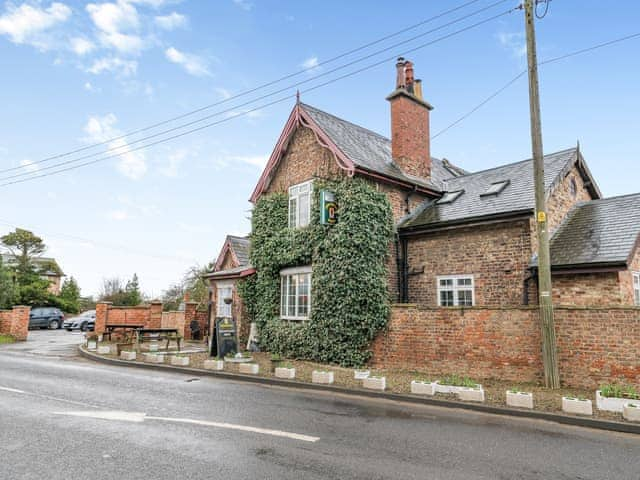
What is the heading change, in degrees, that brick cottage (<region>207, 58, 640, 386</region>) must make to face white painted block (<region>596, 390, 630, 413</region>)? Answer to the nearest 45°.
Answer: approximately 45° to its left

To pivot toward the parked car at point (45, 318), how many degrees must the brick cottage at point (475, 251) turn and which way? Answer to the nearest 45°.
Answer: approximately 90° to its right

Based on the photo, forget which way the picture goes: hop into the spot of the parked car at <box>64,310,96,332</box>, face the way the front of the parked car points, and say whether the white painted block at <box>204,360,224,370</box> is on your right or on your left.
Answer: on your left

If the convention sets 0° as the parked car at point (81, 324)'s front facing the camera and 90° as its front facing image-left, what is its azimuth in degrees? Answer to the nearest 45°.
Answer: approximately 45°

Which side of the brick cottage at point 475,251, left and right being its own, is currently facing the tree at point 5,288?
right

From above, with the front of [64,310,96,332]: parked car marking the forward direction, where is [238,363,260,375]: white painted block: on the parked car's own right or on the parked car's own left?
on the parked car's own left

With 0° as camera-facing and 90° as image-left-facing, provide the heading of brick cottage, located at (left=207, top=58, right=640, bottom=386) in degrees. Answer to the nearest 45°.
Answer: approximately 45°
